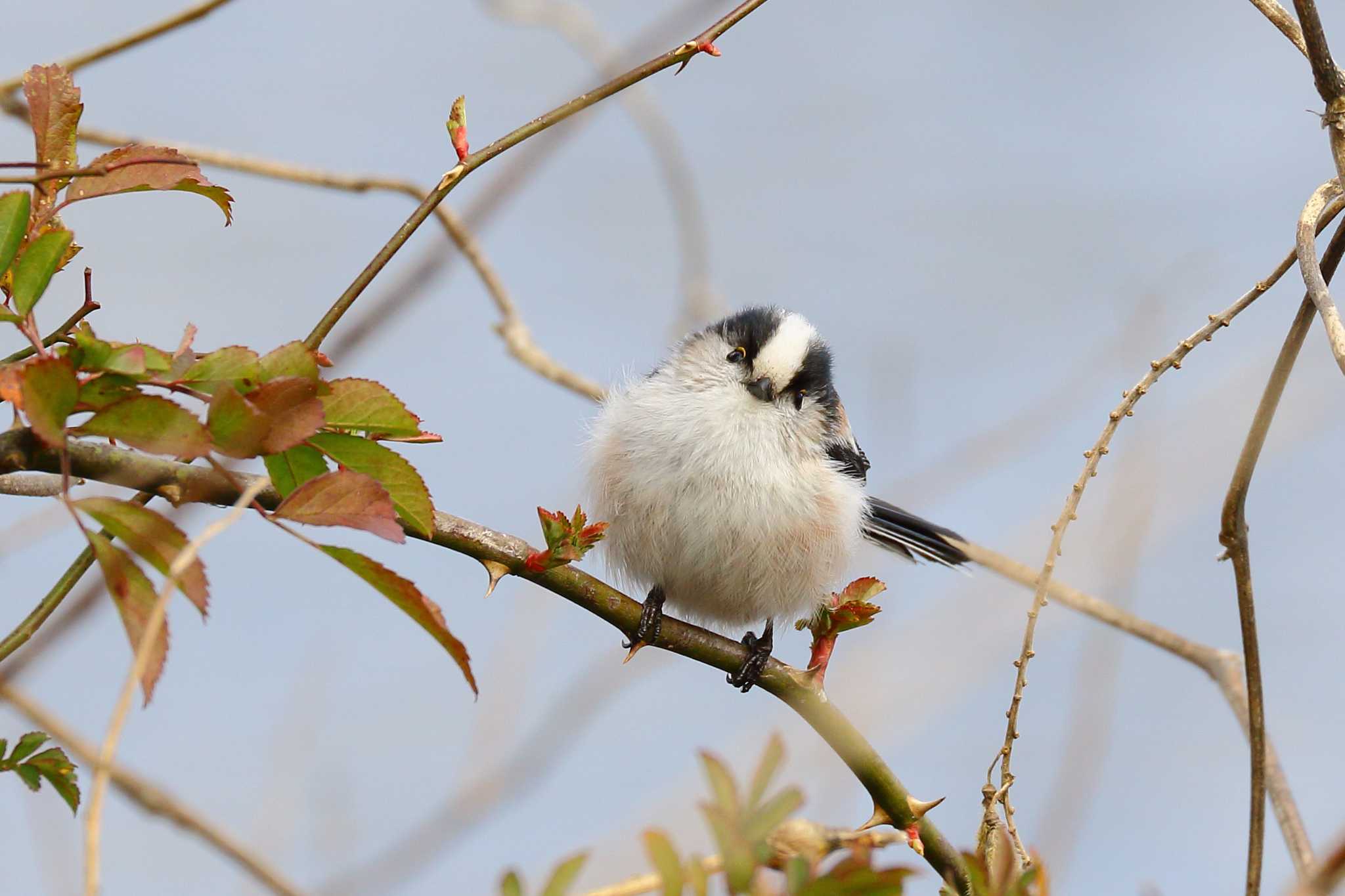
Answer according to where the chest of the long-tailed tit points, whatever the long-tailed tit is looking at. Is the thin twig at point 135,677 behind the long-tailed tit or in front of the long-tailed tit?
in front

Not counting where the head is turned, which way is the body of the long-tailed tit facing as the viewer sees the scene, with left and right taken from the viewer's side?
facing the viewer and to the left of the viewer

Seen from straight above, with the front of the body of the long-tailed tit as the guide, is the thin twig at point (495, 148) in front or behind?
in front

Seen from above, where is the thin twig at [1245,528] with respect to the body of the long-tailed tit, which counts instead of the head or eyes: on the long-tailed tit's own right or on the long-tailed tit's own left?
on the long-tailed tit's own left
